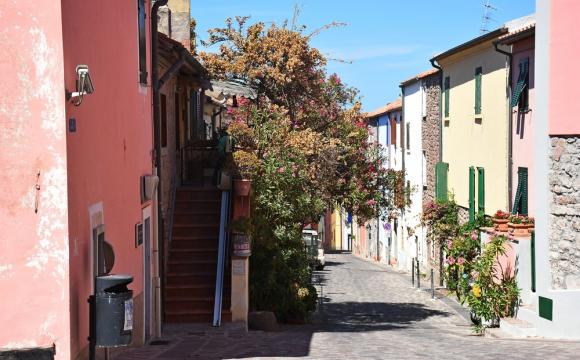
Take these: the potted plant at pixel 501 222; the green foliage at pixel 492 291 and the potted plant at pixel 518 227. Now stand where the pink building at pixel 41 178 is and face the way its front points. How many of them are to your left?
3

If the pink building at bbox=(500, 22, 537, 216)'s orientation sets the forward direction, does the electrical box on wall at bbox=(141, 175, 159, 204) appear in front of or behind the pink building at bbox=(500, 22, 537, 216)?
in front

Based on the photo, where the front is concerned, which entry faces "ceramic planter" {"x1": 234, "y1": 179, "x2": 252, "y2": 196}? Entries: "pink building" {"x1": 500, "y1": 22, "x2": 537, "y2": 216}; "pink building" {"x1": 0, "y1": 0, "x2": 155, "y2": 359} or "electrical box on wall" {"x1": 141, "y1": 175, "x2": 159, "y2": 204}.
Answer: "pink building" {"x1": 500, "y1": 22, "x2": 537, "y2": 216}

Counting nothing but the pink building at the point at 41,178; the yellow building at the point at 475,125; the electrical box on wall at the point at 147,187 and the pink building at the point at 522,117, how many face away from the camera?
0

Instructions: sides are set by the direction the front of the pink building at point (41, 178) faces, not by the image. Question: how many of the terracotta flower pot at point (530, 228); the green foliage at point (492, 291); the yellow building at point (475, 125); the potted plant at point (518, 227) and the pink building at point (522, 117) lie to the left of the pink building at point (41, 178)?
5

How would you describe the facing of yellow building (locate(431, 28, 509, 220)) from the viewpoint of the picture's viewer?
facing the viewer and to the left of the viewer

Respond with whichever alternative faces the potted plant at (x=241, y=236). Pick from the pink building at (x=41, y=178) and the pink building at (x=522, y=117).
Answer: the pink building at (x=522, y=117)

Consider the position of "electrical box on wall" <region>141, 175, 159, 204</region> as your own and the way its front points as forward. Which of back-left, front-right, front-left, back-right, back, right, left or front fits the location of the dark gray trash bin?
front-right

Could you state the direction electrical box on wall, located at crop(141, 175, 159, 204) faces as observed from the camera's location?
facing the viewer and to the right of the viewer

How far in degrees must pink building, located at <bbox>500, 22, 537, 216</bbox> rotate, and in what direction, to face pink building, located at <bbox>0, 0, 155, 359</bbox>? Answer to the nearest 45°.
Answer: approximately 45° to its left

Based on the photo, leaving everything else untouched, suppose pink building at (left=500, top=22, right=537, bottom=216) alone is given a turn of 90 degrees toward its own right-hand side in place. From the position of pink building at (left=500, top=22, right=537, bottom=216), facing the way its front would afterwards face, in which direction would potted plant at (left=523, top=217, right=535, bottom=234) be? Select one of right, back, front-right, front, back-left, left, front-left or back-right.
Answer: back-left

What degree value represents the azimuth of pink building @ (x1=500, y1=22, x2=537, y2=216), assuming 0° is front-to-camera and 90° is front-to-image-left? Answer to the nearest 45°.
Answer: approximately 45°
